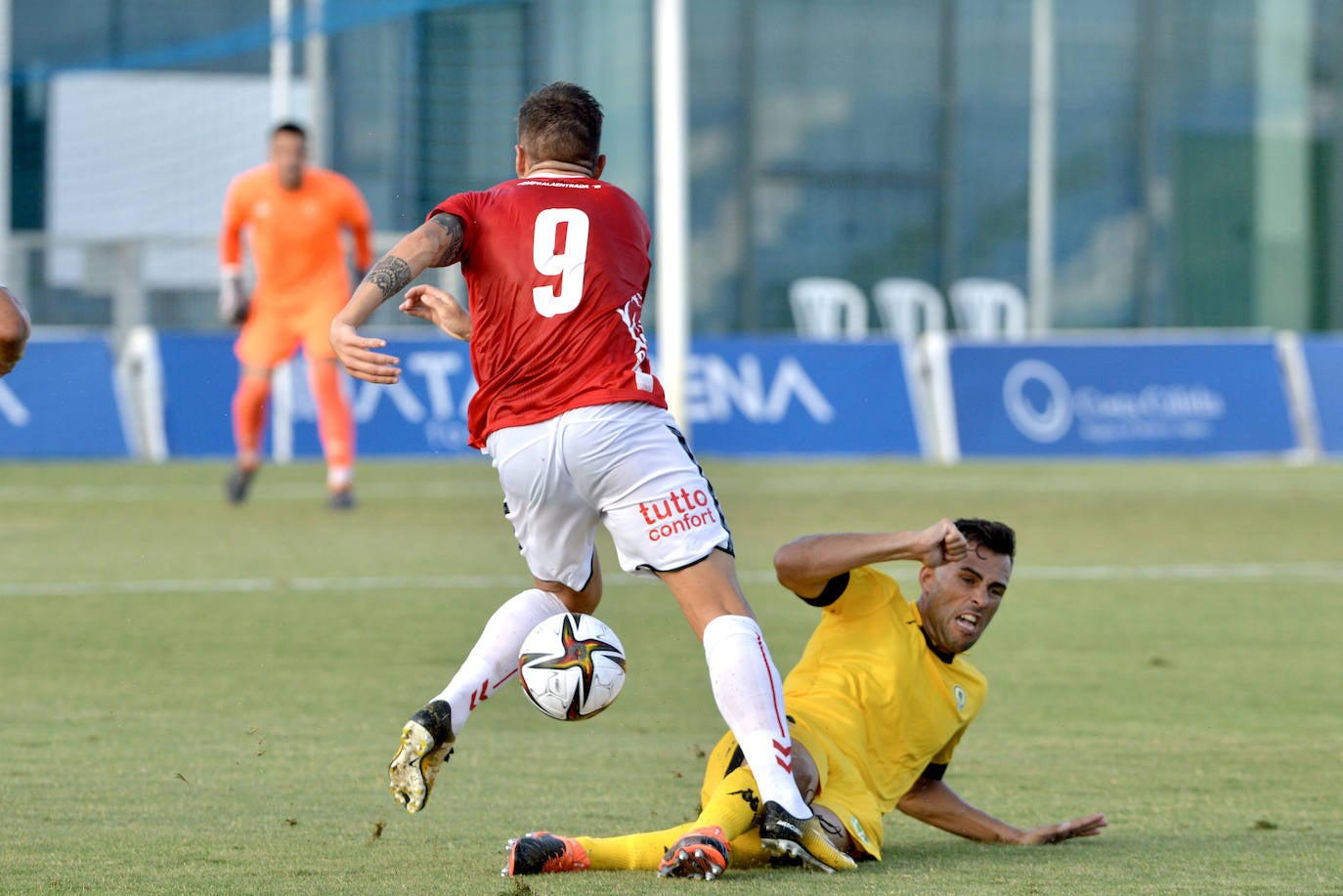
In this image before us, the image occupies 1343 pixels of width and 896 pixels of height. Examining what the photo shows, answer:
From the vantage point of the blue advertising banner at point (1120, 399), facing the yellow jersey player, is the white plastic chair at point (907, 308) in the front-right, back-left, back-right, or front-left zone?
back-right

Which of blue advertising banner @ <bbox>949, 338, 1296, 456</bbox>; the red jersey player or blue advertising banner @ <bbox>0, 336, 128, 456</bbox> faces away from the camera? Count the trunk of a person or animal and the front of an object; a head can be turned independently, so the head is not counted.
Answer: the red jersey player

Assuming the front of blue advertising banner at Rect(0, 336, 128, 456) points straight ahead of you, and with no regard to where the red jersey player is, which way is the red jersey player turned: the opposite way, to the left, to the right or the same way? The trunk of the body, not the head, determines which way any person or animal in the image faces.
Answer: the opposite way

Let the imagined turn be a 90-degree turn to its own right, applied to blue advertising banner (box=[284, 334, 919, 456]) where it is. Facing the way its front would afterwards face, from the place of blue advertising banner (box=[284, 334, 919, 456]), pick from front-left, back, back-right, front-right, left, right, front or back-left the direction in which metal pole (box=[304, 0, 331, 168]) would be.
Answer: front-right

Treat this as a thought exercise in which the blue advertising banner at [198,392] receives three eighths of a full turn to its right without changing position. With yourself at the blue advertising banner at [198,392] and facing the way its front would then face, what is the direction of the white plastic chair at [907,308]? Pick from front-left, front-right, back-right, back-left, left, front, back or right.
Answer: right

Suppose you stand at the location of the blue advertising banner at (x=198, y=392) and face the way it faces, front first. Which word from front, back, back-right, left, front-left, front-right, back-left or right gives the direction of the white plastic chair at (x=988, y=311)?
back-left

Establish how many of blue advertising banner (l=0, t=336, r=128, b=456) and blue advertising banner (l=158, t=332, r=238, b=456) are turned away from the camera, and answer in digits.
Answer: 0

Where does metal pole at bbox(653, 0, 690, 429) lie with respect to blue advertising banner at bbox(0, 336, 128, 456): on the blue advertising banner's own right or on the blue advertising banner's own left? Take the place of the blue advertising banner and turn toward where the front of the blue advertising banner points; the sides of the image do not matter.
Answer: on the blue advertising banner's own left

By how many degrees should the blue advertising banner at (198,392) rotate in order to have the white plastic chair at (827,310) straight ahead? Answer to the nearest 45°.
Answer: approximately 135° to its left

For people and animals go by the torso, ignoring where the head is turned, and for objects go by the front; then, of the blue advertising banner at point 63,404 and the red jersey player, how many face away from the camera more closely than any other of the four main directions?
1

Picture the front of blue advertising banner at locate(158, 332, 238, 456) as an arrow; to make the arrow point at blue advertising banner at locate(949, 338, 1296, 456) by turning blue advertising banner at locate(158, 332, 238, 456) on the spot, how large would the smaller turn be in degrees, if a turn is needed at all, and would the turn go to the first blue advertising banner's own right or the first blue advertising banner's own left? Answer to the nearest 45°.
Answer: approximately 90° to the first blue advertising banner's own left

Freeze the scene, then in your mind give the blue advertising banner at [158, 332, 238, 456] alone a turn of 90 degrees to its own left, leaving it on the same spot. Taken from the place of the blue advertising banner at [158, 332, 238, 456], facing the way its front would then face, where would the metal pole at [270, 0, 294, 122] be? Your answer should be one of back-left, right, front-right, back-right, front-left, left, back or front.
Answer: left

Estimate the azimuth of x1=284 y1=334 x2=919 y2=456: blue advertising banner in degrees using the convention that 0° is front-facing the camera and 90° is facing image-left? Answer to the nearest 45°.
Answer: approximately 0°

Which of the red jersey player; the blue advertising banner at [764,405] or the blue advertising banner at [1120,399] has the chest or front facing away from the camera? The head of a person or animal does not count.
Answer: the red jersey player

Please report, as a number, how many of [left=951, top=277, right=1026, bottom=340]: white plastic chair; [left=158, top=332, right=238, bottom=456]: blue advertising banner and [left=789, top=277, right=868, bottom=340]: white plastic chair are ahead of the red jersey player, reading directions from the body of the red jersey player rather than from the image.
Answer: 3
